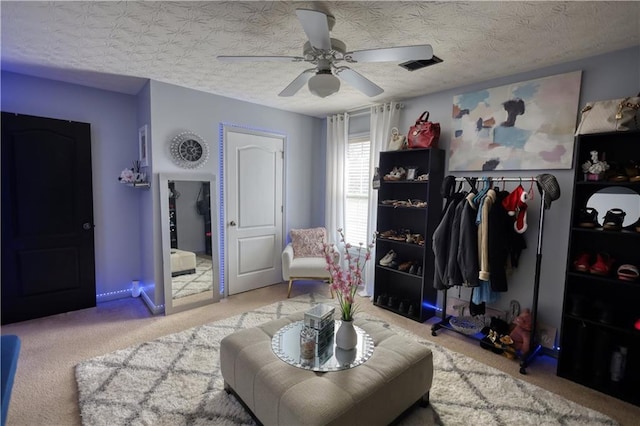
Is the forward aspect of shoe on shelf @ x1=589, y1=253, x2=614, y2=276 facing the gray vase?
yes

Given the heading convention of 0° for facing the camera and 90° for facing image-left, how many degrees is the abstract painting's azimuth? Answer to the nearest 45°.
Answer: approximately 45°

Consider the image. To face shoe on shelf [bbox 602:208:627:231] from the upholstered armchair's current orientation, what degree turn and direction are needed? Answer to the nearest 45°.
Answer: approximately 45° to its left

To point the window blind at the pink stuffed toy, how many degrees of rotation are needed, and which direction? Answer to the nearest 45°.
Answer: approximately 90° to its left

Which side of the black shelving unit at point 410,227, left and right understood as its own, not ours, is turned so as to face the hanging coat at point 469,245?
left

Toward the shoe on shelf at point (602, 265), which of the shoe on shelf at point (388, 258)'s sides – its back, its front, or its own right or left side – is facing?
left

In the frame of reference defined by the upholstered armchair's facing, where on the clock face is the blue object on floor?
The blue object on floor is roughly at 1 o'clock from the upholstered armchair.

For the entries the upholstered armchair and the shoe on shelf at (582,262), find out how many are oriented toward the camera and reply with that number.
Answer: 2

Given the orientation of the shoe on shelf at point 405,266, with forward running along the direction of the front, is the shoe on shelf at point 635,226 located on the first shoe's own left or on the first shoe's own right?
on the first shoe's own left
